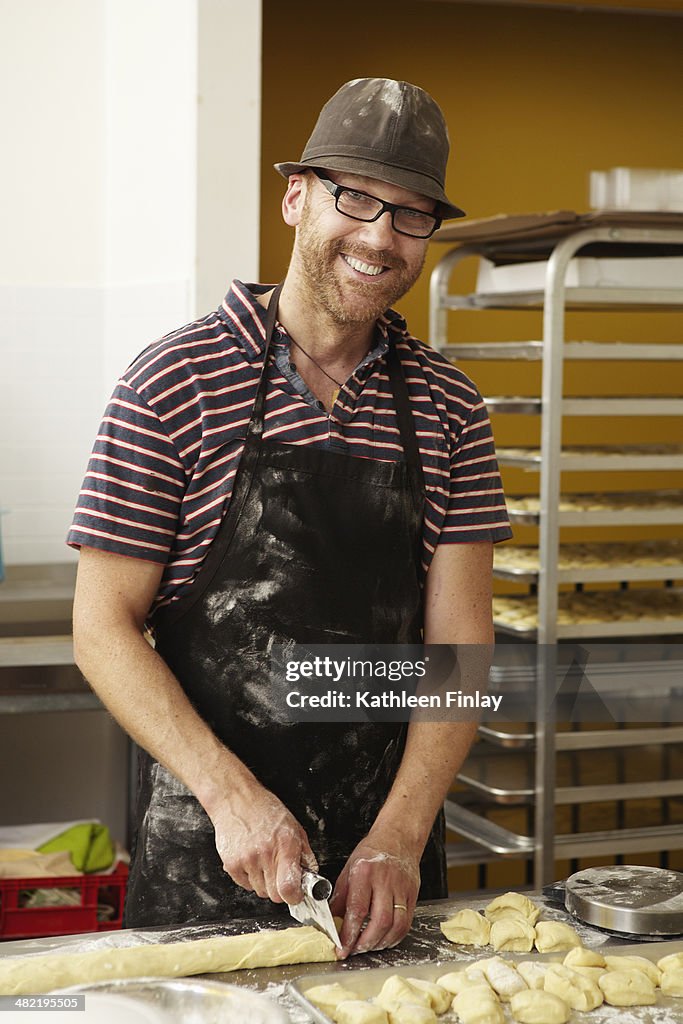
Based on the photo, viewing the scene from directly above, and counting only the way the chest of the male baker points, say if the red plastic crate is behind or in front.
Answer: behind

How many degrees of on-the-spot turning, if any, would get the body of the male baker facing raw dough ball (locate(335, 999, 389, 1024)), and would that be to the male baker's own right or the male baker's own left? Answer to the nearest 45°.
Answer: approximately 45° to the male baker's own right

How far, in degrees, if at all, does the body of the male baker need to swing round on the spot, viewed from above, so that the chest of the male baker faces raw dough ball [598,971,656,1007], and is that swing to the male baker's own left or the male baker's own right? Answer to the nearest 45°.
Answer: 0° — they already face it

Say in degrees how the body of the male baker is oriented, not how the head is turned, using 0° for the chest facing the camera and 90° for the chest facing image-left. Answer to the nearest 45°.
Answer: approximately 315°

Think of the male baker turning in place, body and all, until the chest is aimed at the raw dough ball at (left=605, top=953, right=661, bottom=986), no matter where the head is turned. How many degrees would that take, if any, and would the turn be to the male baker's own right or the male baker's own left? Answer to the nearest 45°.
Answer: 0° — they already face it
